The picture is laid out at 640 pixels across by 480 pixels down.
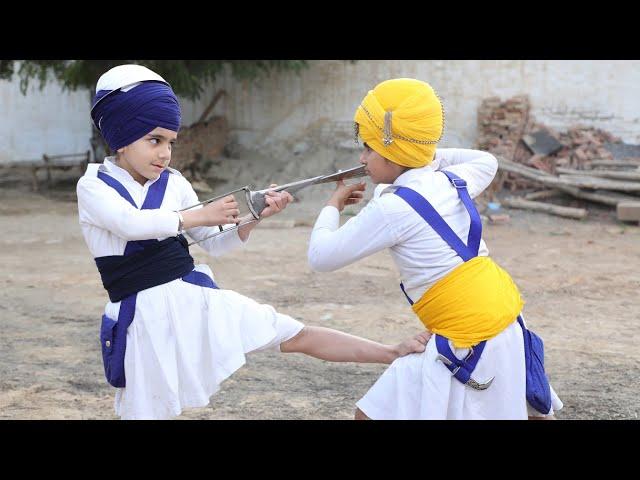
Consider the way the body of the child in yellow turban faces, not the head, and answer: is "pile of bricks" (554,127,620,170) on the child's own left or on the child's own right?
on the child's own right

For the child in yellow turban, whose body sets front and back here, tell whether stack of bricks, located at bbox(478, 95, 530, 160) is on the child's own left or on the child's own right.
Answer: on the child's own right
